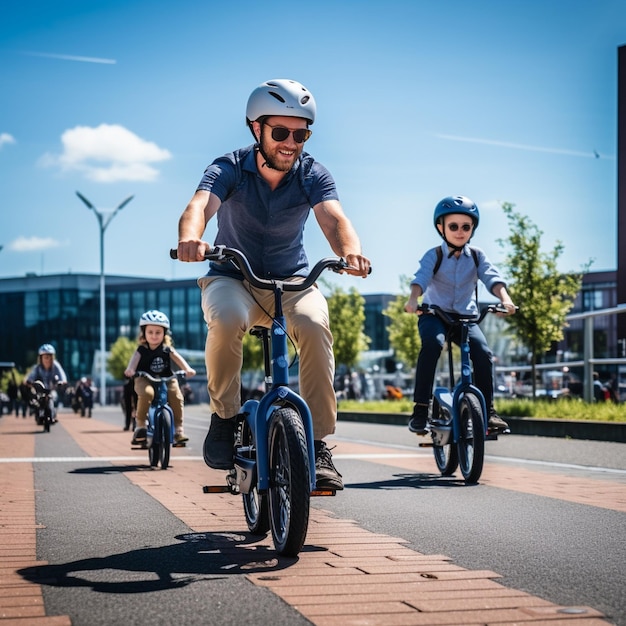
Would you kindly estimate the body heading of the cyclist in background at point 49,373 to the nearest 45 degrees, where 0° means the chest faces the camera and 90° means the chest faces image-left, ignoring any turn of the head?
approximately 0°

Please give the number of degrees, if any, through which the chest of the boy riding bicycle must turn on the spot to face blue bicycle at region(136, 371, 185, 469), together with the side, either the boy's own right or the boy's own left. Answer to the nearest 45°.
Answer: approximately 135° to the boy's own right

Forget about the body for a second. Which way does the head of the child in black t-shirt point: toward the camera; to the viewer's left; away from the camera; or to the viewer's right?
toward the camera

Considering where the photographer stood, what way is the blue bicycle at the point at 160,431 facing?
facing the viewer

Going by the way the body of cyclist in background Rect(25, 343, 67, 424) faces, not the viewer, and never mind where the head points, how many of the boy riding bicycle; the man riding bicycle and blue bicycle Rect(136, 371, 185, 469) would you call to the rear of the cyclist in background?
0

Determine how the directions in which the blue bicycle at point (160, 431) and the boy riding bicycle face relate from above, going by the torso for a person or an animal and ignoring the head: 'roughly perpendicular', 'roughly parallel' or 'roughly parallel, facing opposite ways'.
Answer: roughly parallel

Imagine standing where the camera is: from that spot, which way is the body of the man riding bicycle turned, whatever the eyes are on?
toward the camera

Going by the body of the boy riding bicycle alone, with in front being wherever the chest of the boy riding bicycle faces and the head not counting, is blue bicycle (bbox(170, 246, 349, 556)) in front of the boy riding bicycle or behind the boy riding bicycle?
in front

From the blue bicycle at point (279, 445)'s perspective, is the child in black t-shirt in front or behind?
behind

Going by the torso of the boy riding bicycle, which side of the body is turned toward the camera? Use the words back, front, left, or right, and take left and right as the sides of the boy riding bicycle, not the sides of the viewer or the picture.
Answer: front

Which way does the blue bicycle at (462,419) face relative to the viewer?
toward the camera

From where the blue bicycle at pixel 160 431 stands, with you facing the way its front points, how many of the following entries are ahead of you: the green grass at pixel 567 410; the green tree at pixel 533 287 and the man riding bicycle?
1

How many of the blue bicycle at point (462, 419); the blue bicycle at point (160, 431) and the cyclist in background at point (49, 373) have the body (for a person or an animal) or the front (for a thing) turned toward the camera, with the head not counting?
3

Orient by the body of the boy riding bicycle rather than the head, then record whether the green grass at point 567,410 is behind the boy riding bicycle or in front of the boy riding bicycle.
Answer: behind

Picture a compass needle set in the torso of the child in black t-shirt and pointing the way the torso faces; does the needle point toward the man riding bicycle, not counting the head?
yes

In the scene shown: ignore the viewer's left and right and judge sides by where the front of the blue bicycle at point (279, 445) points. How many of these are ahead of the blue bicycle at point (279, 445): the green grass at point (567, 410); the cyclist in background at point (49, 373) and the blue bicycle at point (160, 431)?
0

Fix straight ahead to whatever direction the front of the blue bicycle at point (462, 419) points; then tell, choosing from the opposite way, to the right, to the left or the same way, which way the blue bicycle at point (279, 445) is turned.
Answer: the same way

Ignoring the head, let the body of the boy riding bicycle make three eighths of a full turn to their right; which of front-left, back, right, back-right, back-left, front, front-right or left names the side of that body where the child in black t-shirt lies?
front

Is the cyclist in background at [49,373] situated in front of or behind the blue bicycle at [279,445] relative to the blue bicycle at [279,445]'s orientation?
behind

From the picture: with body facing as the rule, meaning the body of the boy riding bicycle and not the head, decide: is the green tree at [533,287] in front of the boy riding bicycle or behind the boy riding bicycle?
behind
